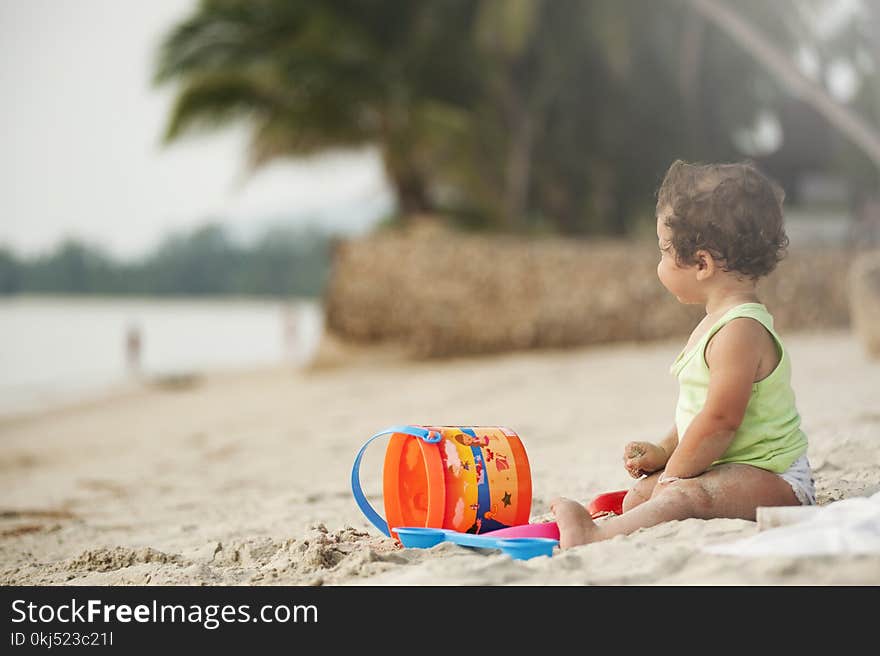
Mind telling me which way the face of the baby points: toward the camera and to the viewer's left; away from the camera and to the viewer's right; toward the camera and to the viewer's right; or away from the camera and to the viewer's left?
away from the camera and to the viewer's left

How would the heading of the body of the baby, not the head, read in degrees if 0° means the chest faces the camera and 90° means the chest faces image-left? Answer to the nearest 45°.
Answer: approximately 90°

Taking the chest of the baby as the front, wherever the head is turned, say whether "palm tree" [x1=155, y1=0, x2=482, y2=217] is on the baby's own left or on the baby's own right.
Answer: on the baby's own right

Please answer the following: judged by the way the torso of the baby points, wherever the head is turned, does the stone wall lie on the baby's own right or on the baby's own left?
on the baby's own right

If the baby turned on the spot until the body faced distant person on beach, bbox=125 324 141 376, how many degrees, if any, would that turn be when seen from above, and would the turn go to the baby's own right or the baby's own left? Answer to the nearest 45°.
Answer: approximately 45° to the baby's own right

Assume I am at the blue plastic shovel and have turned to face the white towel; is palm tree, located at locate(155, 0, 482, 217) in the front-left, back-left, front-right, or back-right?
back-left
